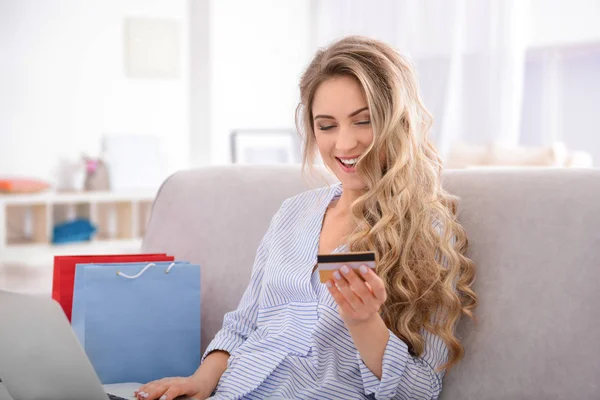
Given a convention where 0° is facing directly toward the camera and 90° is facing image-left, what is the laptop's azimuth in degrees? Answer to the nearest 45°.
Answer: approximately 225°

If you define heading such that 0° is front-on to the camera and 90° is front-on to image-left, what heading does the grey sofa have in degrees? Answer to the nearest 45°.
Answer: approximately 0°

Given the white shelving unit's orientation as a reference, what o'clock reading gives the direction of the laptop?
The laptop is roughly at 12 o'clock from the white shelving unit.

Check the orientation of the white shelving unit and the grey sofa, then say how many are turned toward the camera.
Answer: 2

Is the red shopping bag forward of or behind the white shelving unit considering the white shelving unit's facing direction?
forward

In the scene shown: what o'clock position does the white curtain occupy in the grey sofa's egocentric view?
The white curtain is roughly at 6 o'clock from the grey sofa.

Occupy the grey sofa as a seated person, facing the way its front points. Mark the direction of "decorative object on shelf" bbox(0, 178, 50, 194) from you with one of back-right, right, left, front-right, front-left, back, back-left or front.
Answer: back-right

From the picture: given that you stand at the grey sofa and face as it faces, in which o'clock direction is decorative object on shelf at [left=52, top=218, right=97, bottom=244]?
The decorative object on shelf is roughly at 5 o'clock from the grey sofa.

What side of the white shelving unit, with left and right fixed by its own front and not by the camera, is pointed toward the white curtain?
left

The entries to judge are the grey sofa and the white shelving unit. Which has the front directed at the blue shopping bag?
the white shelving unit

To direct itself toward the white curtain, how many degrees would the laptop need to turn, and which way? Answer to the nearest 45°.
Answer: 0° — it already faces it
